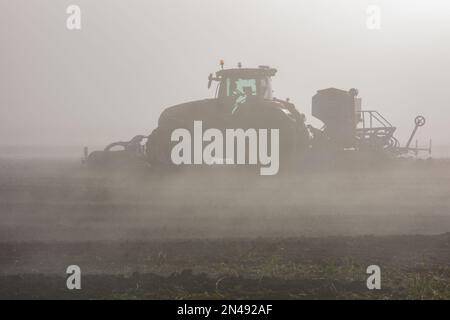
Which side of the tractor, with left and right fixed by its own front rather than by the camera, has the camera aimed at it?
left
